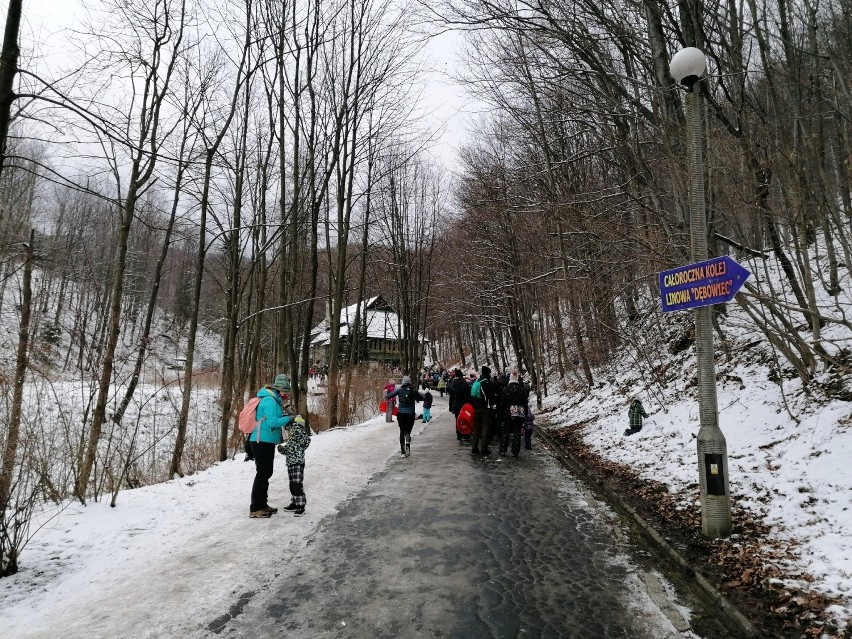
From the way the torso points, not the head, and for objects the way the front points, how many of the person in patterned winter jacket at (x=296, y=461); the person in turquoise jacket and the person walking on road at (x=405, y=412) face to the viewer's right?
1

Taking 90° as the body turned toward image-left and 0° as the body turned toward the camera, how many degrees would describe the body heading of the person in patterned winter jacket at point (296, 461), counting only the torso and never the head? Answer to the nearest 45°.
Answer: approximately 90°

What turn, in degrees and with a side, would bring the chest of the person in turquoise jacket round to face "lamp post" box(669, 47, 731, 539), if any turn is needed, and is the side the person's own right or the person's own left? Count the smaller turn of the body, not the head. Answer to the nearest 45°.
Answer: approximately 45° to the person's own right

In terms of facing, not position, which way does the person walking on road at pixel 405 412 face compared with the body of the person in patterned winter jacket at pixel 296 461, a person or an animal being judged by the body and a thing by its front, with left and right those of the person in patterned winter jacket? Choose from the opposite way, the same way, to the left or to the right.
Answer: to the right

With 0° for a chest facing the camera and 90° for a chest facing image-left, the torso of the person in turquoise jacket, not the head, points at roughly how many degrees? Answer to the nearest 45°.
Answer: approximately 270°

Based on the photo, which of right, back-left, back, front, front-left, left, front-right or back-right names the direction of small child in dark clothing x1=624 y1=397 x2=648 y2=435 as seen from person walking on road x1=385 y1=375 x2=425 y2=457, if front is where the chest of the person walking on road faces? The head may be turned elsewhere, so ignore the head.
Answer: right

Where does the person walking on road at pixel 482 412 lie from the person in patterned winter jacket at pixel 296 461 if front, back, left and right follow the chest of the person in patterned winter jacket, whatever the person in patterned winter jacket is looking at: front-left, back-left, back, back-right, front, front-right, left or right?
back-right

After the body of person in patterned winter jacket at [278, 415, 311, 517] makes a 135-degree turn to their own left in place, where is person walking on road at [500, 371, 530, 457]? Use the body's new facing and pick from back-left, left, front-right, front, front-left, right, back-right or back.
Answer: left

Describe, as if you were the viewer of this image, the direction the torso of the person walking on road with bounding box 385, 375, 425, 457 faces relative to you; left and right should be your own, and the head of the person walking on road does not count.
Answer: facing away from the viewer

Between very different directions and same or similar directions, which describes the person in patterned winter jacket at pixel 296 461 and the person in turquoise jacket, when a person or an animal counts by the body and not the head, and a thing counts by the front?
very different directions

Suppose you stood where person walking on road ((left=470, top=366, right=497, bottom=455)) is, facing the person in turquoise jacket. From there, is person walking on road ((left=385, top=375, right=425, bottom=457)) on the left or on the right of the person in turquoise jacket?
right

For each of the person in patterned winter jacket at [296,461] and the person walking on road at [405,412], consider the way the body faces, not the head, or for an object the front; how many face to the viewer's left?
1

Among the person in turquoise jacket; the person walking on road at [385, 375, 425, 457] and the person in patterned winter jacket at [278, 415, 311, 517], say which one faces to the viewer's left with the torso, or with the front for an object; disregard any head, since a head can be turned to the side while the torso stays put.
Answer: the person in patterned winter jacket

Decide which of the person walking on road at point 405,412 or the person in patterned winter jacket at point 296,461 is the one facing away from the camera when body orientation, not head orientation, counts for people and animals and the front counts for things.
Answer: the person walking on road
